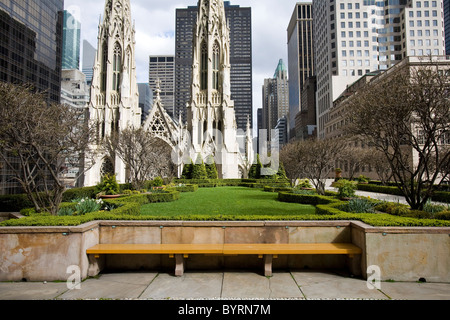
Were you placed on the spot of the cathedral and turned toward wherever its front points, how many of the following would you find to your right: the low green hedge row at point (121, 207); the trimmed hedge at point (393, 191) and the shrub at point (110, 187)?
0

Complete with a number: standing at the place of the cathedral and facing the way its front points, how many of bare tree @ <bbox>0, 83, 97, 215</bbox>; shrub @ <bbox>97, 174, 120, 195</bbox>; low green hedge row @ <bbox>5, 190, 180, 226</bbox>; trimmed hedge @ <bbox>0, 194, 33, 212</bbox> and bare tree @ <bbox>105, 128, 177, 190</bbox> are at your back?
0

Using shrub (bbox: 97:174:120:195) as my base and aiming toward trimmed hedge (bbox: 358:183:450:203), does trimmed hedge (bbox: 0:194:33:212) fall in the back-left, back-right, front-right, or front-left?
back-right

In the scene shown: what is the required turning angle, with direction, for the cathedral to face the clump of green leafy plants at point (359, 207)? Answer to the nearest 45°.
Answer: approximately 45° to its left

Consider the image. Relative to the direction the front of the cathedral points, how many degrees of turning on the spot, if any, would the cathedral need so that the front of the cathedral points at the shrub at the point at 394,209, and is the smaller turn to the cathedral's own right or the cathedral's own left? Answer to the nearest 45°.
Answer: approximately 45° to the cathedral's own left

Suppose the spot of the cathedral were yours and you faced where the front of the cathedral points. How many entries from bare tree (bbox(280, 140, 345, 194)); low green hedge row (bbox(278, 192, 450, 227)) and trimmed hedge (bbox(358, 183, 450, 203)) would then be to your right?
0

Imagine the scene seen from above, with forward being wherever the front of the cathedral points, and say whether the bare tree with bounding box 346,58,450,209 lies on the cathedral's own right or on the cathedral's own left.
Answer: on the cathedral's own left

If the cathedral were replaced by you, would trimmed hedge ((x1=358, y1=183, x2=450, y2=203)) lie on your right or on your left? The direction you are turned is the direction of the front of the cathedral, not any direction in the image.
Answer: on your left

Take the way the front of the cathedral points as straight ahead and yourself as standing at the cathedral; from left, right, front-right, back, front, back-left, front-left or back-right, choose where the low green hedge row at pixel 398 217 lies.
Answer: front-left

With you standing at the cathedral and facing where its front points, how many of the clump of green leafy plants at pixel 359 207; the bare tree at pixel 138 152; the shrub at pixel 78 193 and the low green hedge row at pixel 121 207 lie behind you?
0

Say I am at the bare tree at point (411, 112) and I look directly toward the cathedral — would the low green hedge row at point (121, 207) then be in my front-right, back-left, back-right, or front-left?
front-left

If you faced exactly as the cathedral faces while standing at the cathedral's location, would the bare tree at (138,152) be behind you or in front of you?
in front

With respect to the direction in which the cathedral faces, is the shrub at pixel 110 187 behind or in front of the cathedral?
in front
